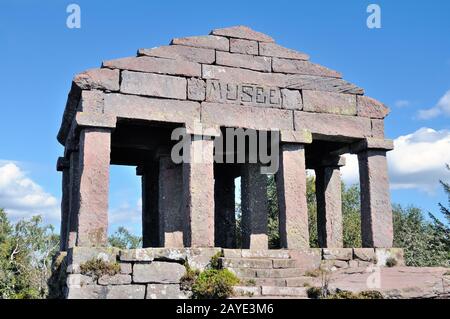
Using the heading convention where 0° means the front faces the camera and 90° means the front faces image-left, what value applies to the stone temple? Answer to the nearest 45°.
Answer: approximately 0°

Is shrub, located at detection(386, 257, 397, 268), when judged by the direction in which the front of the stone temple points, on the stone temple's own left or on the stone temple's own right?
on the stone temple's own left

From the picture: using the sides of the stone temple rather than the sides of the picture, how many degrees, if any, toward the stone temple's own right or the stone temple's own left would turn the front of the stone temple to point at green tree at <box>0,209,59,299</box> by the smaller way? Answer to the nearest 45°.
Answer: approximately 135° to the stone temple's own right
